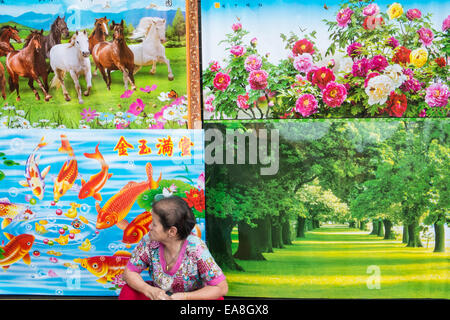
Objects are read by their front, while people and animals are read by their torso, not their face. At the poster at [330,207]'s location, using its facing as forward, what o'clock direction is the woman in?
The woman is roughly at 1 o'clock from the poster.

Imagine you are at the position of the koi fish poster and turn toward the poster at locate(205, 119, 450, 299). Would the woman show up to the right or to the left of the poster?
right

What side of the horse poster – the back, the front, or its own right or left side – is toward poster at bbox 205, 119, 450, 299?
left

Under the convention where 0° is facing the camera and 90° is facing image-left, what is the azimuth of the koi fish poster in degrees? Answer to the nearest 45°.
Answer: approximately 0°

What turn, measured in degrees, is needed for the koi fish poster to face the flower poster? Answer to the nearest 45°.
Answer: approximately 90° to its left

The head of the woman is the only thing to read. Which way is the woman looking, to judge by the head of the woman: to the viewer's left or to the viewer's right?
to the viewer's left

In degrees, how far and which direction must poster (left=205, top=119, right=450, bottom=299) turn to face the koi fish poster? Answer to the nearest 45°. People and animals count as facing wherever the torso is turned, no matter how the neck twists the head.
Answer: approximately 90° to its right

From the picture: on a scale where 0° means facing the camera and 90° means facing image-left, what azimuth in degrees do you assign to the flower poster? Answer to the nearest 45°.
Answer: approximately 0°
